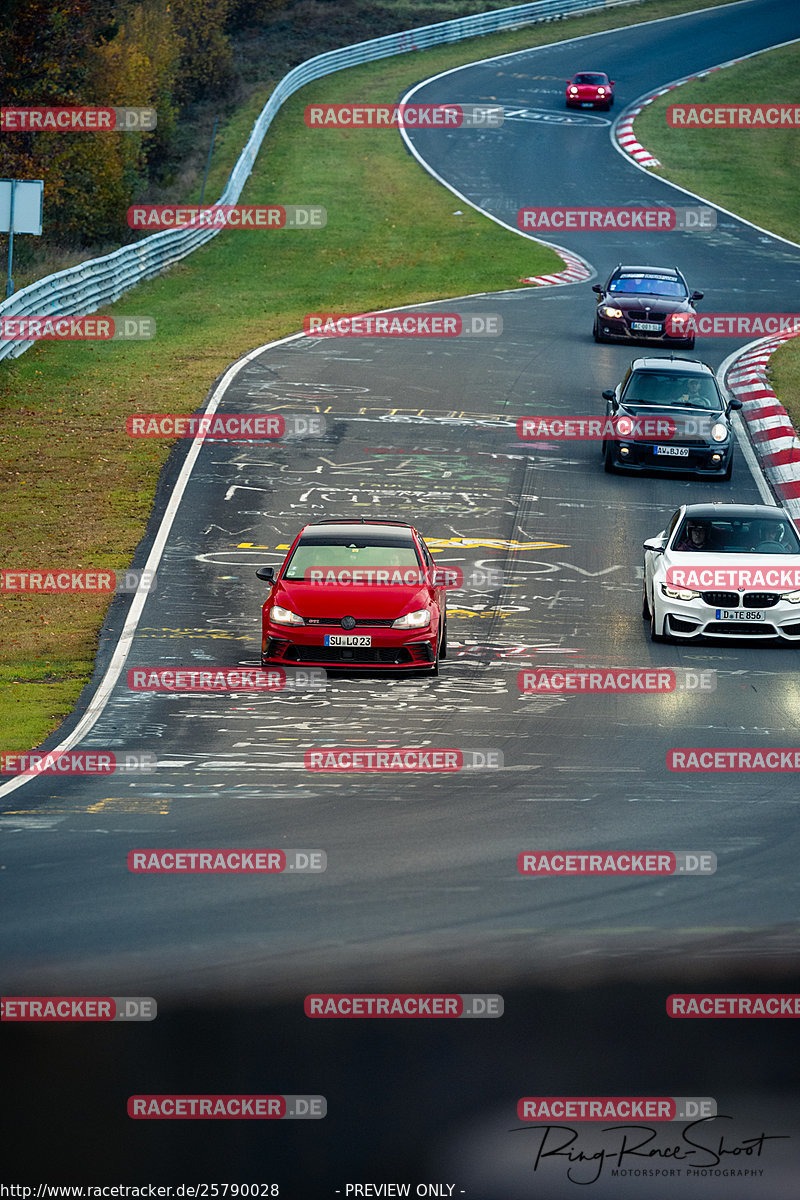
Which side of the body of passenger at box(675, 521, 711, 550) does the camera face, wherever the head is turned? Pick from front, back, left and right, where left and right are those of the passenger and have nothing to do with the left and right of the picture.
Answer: front

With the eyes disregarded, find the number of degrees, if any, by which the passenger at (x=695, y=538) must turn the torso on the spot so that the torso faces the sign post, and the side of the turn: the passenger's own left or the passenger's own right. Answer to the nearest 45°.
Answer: approximately 135° to the passenger's own right

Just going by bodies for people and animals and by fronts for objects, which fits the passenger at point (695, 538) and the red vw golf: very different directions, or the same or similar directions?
same or similar directions

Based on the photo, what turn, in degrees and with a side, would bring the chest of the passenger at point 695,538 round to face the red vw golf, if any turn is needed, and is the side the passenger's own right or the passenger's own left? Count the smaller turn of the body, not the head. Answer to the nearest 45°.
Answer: approximately 45° to the passenger's own right

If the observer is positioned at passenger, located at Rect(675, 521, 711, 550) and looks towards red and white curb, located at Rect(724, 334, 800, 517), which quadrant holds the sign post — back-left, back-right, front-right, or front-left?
front-left

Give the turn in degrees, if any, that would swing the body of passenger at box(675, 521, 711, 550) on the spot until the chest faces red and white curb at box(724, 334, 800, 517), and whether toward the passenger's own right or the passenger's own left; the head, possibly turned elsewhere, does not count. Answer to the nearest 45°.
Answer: approximately 180°

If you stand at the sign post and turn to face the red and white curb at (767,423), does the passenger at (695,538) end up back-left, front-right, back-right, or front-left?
front-right

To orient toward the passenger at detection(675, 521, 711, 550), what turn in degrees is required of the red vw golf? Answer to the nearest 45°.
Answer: approximately 135° to its left

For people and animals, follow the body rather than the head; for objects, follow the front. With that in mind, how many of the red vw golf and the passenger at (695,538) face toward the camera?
2

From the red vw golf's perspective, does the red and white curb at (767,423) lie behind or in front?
behind

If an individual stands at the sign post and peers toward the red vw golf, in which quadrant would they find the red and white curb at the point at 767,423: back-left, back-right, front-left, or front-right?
front-left

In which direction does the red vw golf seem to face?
toward the camera
